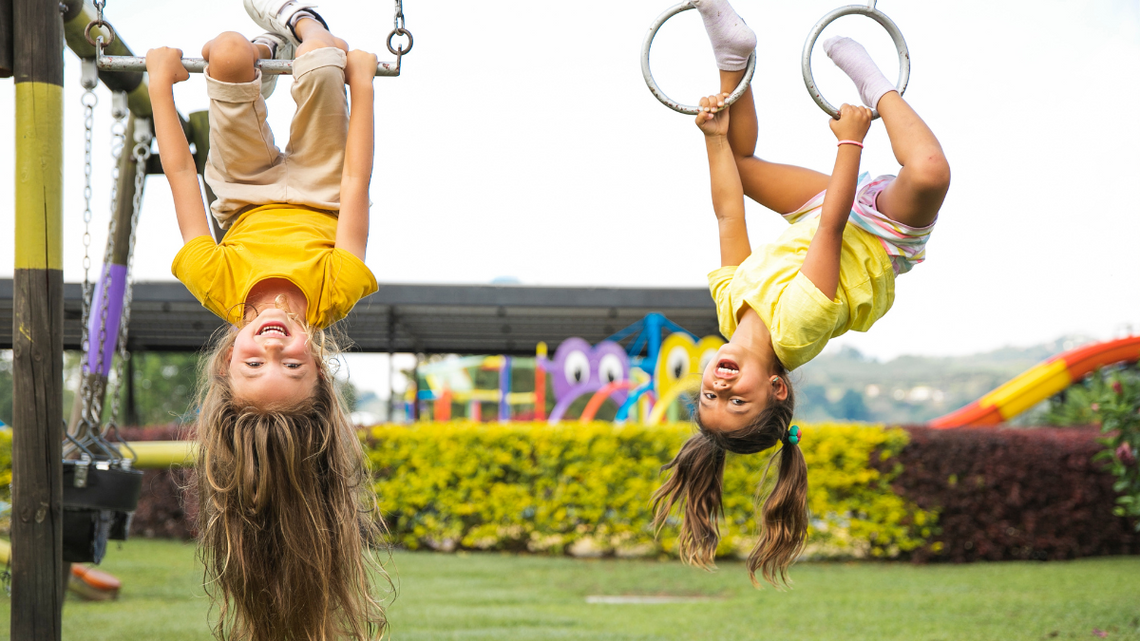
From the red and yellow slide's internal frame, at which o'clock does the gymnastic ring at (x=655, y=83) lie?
The gymnastic ring is roughly at 9 o'clock from the red and yellow slide.

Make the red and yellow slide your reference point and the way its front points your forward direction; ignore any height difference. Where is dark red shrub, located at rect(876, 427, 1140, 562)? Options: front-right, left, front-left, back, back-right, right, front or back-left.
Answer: left

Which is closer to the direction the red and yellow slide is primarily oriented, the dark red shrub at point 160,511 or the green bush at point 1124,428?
the dark red shrub

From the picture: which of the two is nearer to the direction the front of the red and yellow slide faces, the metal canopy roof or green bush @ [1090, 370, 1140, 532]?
the metal canopy roof

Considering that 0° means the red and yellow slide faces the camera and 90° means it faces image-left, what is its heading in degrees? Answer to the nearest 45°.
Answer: approximately 90°

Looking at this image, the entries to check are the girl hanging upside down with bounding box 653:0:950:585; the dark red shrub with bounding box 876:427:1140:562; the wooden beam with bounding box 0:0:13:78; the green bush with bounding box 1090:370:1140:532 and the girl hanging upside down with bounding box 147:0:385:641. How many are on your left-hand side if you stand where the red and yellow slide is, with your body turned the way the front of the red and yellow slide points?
5

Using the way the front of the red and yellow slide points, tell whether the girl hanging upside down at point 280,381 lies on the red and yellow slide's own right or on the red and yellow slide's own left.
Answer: on the red and yellow slide's own left

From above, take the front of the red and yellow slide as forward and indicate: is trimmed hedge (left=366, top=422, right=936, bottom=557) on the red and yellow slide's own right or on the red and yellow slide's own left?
on the red and yellow slide's own left

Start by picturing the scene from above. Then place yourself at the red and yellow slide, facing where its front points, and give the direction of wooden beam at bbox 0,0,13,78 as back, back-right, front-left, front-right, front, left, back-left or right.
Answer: left

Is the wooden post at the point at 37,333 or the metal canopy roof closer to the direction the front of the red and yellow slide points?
the metal canopy roof

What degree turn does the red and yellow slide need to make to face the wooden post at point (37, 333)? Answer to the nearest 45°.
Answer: approximately 90° to its left

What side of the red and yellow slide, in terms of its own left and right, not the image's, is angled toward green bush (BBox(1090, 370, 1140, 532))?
left
